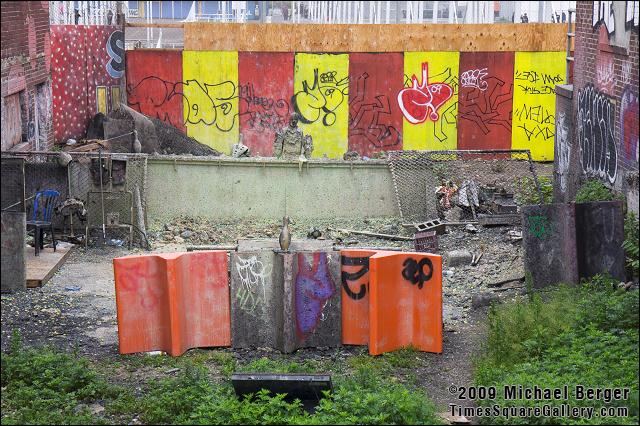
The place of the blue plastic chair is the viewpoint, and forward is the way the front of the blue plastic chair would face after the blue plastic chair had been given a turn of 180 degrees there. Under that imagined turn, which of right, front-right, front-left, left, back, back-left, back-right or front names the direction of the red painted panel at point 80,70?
front-left

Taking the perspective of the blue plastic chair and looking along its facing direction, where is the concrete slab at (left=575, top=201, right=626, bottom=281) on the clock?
The concrete slab is roughly at 9 o'clock from the blue plastic chair.

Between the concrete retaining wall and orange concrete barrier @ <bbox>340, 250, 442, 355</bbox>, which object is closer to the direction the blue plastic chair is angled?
the orange concrete barrier

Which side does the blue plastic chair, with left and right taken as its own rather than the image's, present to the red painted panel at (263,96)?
back

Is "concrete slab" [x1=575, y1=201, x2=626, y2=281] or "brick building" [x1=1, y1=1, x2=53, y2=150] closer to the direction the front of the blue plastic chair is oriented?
the concrete slab

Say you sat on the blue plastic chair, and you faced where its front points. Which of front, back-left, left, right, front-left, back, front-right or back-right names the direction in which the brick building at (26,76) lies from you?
back-right

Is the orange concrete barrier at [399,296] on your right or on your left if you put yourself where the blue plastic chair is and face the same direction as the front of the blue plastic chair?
on your left

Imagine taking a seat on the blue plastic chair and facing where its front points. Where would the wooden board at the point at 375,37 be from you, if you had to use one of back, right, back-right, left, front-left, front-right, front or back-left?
back

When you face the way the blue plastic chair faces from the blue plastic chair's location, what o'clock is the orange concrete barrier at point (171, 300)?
The orange concrete barrier is roughly at 10 o'clock from the blue plastic chair.
